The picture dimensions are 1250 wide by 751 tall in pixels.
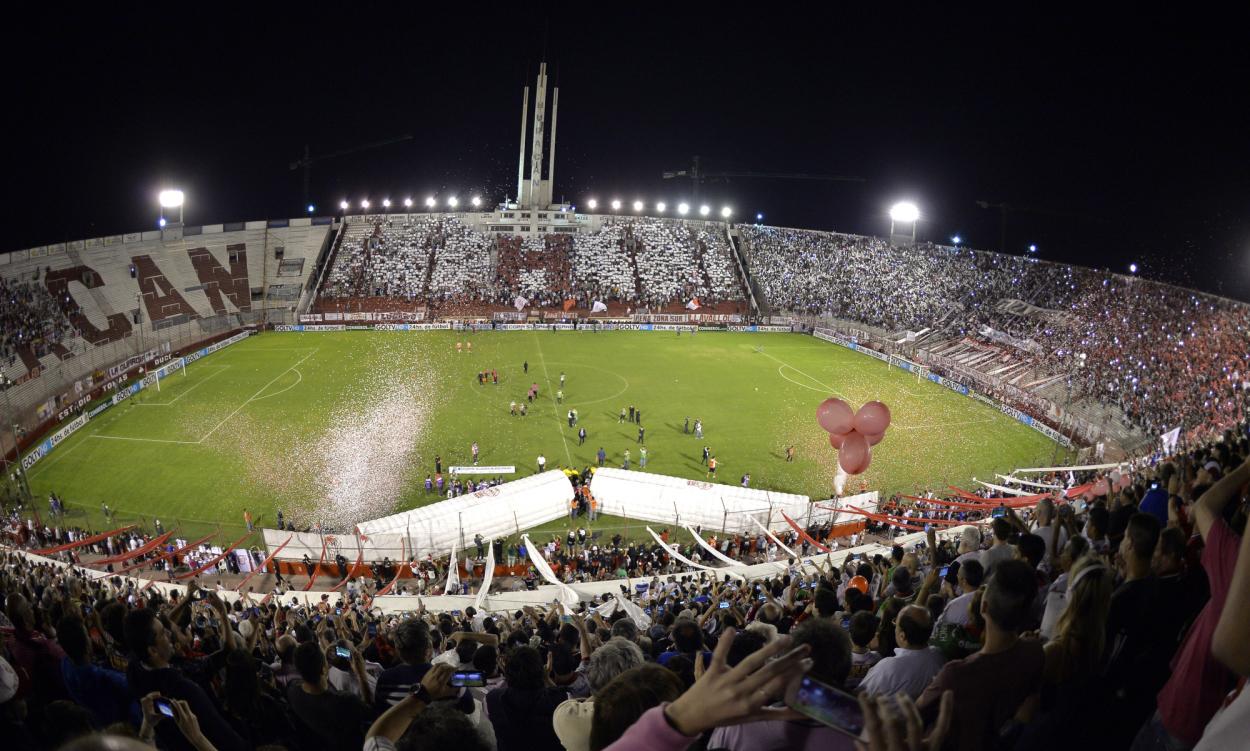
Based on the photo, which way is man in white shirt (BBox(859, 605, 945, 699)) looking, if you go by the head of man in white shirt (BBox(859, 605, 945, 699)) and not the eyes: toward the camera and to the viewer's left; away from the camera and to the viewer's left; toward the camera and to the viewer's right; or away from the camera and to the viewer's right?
away from the camera and to the viewer's left

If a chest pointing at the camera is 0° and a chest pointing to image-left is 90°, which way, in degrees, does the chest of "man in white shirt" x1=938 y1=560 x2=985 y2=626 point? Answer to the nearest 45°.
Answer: approximately 135°

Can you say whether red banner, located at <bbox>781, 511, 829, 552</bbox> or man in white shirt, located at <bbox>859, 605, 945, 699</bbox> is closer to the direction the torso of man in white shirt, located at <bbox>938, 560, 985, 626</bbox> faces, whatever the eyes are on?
the red banner

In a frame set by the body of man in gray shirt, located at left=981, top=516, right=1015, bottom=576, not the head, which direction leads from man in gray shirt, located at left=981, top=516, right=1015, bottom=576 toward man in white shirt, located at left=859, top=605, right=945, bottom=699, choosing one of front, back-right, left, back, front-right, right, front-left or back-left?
back-left

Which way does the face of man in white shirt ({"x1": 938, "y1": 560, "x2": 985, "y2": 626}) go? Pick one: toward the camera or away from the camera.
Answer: away from the camera

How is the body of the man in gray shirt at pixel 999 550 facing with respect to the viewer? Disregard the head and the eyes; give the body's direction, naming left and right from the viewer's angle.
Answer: facing away from the viewer and to the left of the viewer

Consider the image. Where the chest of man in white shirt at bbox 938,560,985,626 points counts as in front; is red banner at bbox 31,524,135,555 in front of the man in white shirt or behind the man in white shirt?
in front

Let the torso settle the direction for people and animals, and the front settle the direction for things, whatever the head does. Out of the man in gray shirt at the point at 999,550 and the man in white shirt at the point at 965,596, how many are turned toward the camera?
0

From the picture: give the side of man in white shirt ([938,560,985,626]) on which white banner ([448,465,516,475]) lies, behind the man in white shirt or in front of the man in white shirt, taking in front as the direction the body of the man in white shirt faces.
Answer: in front
